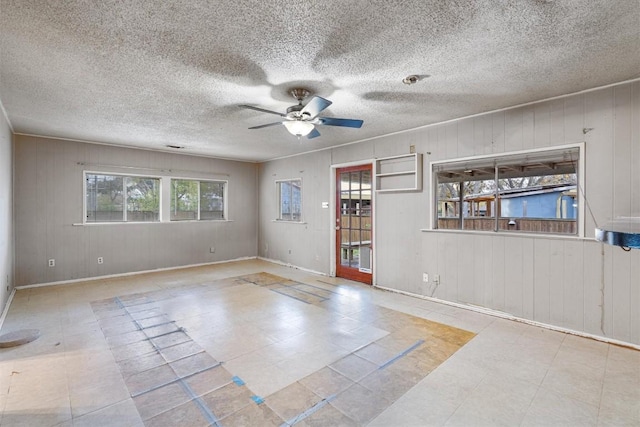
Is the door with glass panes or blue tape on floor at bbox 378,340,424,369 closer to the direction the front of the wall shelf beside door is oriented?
the blue tape on floor

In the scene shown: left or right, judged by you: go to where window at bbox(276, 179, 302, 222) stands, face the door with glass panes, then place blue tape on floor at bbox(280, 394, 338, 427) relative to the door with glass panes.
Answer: right

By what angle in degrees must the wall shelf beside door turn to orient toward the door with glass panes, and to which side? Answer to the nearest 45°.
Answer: approximately 90° to its right

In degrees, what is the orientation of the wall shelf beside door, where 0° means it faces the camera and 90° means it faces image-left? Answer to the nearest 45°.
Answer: approximately 45°

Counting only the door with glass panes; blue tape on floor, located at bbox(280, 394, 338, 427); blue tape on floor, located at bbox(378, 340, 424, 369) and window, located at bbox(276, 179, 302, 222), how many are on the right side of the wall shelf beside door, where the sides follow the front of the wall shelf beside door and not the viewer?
2

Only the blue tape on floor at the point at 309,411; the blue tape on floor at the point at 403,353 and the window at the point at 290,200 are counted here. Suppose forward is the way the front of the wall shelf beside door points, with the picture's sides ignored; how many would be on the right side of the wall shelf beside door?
1

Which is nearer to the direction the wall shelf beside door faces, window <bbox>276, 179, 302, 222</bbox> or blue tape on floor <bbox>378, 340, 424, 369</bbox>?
the blue tape on floor

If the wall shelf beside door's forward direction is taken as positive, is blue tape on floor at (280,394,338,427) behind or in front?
in front

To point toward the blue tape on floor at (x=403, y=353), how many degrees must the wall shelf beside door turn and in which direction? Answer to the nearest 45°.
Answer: approximately 45° to its left

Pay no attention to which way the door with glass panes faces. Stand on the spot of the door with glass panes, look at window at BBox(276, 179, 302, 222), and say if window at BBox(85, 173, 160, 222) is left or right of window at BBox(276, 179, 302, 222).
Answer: left

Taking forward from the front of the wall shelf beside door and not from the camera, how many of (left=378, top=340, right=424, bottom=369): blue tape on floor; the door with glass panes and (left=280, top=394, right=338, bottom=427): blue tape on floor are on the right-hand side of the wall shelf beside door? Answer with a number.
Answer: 1

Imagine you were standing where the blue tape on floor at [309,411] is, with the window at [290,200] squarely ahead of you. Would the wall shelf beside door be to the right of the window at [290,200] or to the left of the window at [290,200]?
right

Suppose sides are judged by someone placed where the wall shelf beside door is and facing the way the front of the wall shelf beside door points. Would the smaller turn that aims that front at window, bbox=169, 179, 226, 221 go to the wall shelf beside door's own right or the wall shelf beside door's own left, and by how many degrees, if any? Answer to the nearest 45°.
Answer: approximately 45° to the wall shelf beside door's own right

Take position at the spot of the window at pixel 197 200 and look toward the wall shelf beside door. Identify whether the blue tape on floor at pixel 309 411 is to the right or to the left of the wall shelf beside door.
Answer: right

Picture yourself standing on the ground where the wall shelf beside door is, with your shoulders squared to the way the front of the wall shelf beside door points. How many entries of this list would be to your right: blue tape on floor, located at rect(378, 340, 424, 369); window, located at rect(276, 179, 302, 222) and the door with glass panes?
2

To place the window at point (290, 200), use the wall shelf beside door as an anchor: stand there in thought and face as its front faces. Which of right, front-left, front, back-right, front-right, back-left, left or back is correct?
right

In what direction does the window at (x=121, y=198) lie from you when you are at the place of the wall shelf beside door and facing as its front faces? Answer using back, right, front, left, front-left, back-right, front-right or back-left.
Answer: front-right
